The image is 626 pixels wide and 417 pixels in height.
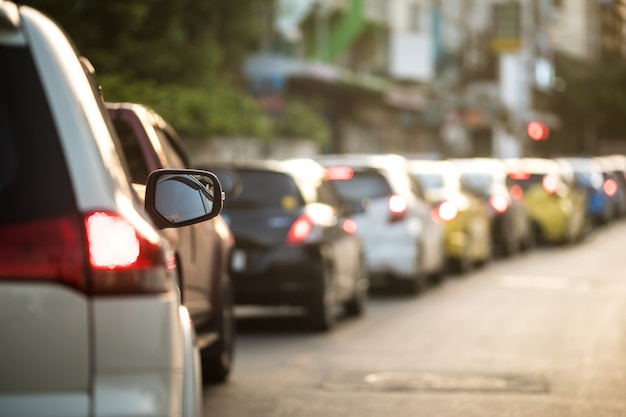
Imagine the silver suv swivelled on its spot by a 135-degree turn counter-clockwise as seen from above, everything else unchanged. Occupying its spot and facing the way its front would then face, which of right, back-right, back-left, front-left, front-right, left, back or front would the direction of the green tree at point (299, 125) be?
back-right

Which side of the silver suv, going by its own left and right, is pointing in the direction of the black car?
front

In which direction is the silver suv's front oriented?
away from the camera

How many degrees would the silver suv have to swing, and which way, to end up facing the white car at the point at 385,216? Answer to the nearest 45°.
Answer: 0° — it already faces it

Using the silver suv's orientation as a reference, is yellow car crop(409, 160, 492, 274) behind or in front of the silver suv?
in front
